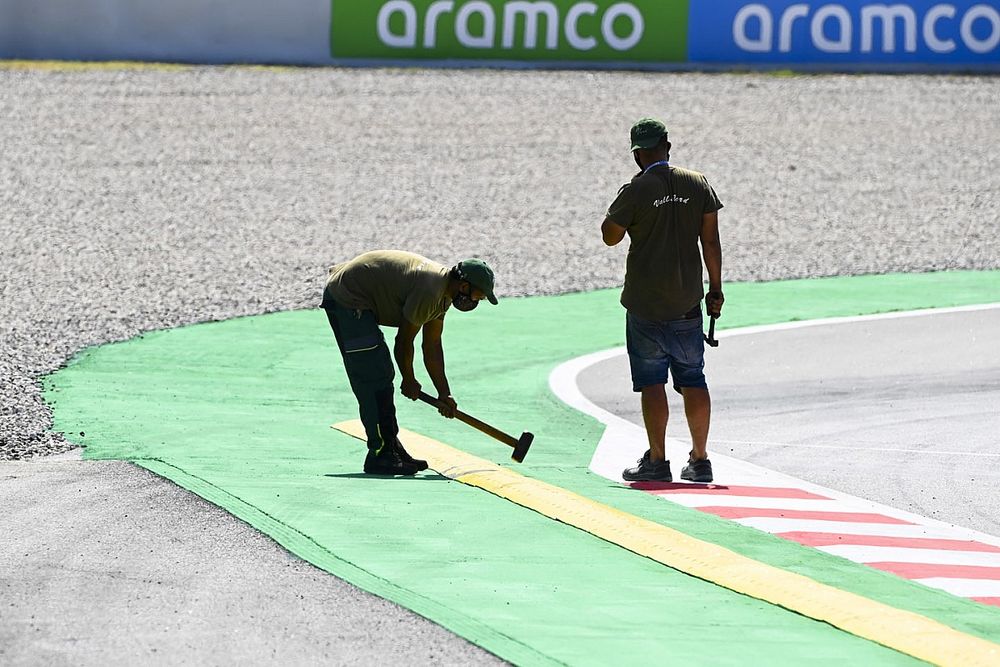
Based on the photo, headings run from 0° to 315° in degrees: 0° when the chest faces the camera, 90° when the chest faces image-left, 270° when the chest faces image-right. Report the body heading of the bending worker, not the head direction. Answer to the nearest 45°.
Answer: approximately 270°

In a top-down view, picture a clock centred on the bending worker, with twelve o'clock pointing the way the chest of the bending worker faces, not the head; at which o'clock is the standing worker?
The standing worker is roughly at 12 o'clock from the bending worker.

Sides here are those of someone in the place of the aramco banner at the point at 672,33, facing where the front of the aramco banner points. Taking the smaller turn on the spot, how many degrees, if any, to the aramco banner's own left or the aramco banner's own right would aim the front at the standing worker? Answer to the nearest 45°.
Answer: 0° — it already faces them

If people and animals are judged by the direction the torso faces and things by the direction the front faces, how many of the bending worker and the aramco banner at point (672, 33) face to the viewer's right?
1

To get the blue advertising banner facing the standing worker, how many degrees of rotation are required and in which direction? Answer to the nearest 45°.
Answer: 0° — it already faces them

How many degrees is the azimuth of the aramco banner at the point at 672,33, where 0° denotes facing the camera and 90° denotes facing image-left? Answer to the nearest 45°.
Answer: approximately 0°

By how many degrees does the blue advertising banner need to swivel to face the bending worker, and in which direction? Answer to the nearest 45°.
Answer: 0° — it already faces them

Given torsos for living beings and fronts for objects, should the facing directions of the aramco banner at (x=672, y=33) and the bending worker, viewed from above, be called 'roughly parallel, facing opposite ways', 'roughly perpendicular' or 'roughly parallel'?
roughly perpendicular

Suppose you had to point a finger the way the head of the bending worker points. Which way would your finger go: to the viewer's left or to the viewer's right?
to the viewer's right
